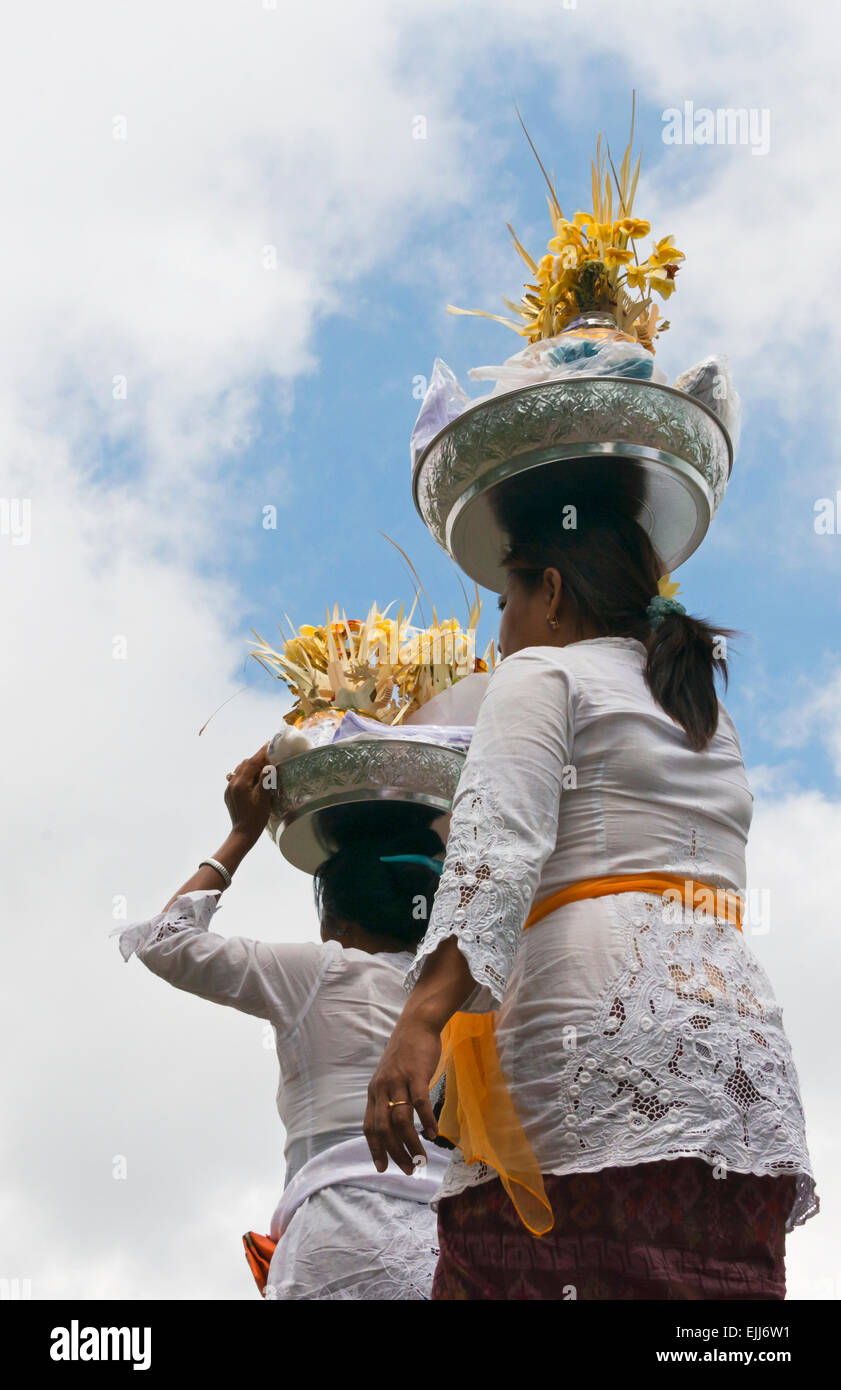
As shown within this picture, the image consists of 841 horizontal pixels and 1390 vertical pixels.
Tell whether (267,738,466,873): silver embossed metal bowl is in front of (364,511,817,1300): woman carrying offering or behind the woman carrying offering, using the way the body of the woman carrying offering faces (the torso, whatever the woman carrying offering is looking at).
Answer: in front

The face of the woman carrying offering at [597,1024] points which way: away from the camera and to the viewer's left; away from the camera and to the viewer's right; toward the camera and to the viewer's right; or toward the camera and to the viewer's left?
away from the camera and to the viewer's left

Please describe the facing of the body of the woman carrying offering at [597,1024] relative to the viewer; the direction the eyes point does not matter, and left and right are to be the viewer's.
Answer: facing away from the viewer and to the left of the viewer
